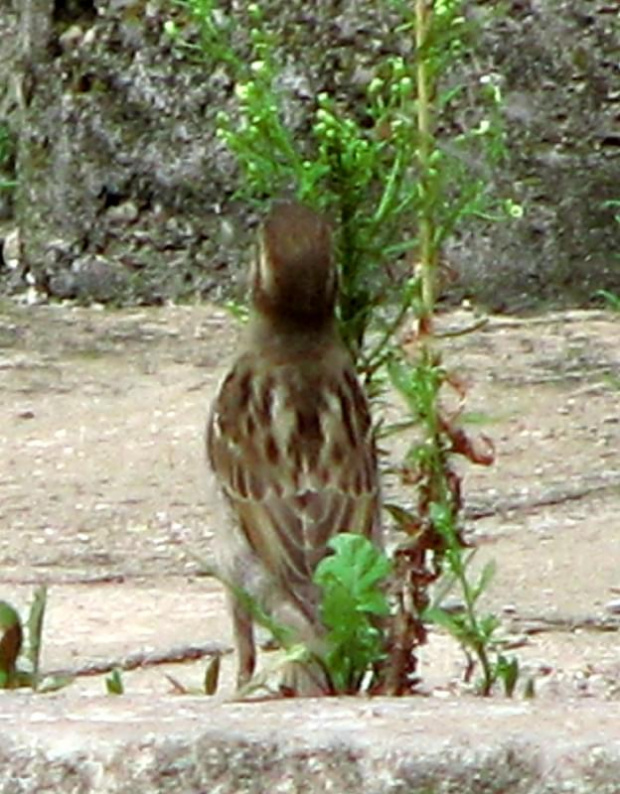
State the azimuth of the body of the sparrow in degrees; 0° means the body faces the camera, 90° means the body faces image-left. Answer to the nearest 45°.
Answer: approximately 180°
